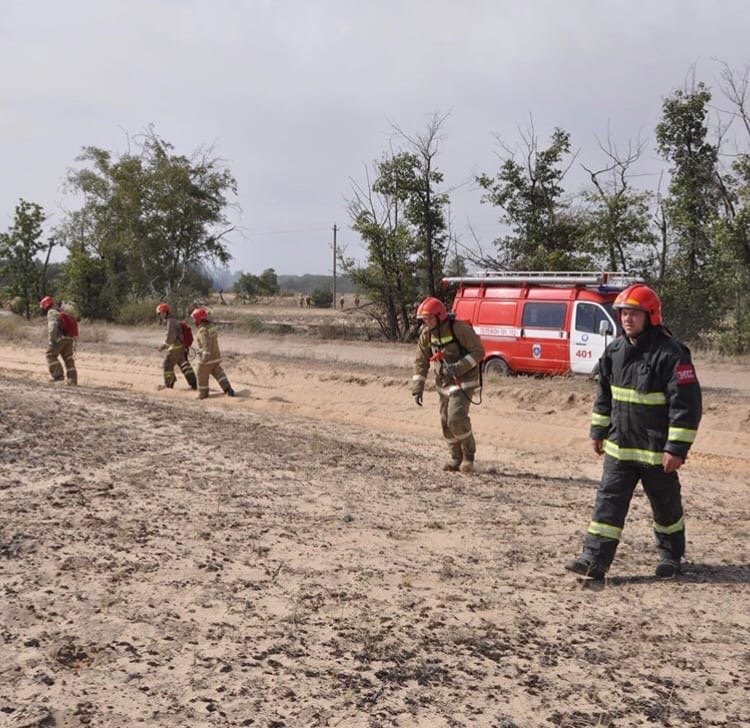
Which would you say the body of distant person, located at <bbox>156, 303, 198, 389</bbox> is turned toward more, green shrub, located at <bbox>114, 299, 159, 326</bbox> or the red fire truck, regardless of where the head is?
the green shrub

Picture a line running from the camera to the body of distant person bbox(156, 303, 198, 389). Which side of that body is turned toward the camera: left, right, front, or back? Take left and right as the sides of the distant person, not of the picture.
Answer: left

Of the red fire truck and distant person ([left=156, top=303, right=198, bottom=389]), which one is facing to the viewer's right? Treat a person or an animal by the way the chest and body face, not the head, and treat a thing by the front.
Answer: the red fire truck

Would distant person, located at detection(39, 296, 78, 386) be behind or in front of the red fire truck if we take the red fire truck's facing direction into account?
behind

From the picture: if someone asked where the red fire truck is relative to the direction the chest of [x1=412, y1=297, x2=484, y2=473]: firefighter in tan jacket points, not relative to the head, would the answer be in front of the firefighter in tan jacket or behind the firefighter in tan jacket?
behind

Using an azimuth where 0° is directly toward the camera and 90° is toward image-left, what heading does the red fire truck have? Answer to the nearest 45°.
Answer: approximately 270°

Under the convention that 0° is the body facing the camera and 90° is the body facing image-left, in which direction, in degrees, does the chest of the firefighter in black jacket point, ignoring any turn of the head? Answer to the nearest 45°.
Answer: approximately 45°

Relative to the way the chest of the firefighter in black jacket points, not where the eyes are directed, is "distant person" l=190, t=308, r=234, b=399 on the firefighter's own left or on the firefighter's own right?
on the firefighter's own right
